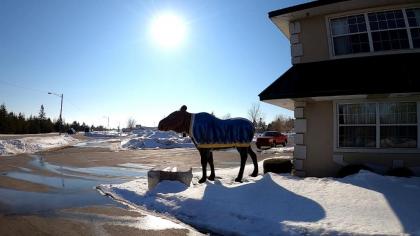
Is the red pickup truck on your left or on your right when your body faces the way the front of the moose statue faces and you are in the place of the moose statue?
on your right

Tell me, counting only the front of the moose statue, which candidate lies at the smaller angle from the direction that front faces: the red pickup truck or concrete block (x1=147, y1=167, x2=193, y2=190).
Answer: the concrete block

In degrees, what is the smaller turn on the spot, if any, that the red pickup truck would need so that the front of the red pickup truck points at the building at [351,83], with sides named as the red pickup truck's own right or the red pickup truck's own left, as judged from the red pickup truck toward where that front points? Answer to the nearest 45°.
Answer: approximately 45° to the red pickup truck's own left

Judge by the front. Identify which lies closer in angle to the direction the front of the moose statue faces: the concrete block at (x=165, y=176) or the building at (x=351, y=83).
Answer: the concrete block

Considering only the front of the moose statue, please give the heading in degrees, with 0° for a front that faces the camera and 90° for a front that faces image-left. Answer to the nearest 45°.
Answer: approximately 90°

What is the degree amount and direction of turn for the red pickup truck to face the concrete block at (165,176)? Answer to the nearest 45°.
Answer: approximately 45° to its left

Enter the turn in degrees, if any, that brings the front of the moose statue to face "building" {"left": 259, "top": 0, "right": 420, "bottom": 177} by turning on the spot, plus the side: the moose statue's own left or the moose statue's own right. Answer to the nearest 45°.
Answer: approximately 180°

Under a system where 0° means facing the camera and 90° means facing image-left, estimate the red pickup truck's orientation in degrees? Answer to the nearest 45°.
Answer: approximately 45°

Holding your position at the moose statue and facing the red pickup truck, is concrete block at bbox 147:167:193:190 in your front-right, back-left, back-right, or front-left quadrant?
back-left

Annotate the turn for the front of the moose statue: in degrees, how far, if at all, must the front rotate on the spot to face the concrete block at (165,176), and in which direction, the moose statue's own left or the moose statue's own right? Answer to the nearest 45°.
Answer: approximately 45° to the moose statue's own left
